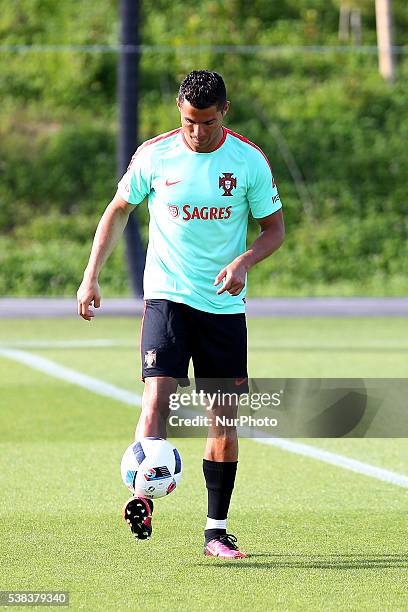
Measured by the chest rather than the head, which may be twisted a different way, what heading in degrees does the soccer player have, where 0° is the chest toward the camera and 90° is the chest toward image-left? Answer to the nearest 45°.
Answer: approximately 0°
